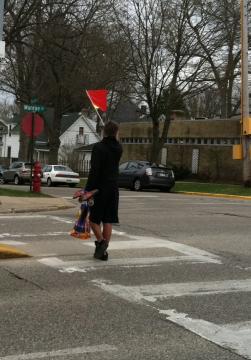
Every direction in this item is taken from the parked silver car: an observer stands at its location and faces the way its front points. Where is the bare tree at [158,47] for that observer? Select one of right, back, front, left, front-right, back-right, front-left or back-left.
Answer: back

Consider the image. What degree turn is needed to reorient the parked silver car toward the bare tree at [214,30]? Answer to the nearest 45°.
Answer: approximately 180°

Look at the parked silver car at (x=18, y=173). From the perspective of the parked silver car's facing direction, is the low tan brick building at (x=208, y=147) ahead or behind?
behind

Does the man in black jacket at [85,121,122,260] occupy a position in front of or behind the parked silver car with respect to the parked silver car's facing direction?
behind

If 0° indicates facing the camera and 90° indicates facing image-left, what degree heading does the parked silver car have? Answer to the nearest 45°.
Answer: approximately 135°
